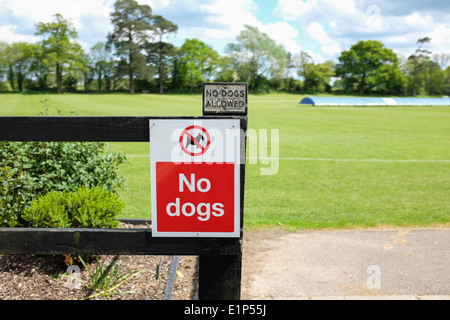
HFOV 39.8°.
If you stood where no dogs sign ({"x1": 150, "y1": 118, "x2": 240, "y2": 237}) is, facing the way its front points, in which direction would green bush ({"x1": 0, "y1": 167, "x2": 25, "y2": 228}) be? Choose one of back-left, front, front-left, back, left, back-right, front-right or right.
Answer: back-right

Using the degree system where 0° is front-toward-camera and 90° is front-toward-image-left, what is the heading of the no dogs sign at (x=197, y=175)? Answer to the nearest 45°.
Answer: approximately 0°

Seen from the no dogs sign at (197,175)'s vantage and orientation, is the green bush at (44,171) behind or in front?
behind

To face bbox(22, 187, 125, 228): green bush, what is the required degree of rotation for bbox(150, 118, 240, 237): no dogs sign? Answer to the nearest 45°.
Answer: approximately 135° to its right
